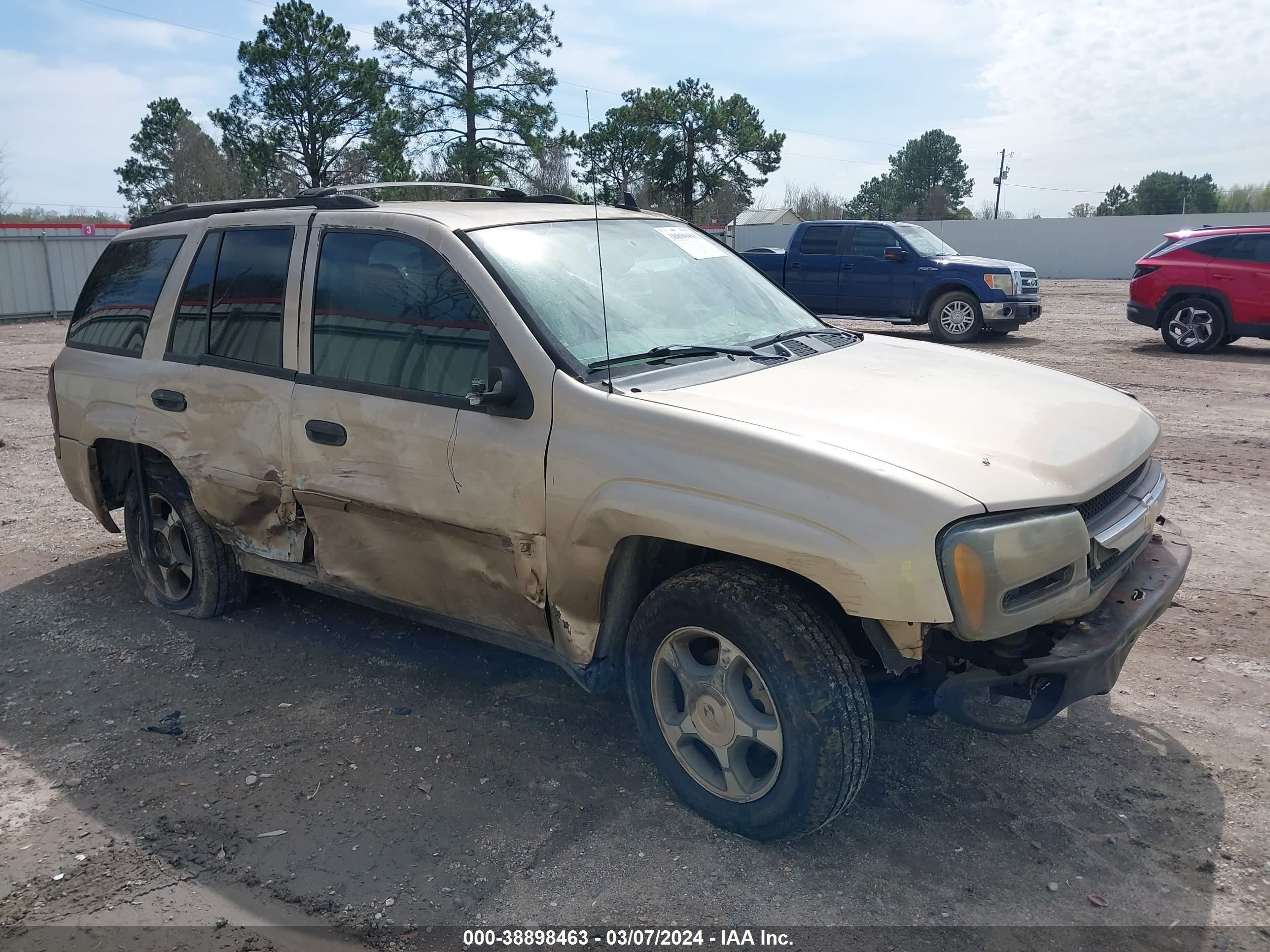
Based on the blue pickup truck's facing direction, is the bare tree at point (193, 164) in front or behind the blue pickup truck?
behind

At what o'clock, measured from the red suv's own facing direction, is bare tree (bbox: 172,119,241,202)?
The bare tree is roughly at 7 o'clock from the red suv.

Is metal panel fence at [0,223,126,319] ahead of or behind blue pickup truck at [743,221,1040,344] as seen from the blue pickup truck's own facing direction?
behind

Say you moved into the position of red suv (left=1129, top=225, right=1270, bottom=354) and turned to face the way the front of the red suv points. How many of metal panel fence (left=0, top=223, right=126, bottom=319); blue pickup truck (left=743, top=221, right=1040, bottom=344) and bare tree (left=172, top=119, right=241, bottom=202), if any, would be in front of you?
0

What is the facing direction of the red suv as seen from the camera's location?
facing to the right of the viewer

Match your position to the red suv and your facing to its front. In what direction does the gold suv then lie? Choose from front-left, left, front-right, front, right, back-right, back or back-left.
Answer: right

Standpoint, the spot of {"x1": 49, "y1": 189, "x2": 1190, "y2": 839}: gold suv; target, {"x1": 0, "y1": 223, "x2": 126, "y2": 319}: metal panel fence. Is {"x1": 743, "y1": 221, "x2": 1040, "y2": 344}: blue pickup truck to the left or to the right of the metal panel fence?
right

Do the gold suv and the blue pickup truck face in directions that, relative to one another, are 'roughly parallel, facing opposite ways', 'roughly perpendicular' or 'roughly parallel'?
roughly parallel

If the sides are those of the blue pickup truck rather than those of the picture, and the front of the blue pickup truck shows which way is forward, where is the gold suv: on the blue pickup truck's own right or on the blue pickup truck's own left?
on the blue pickup truck's own right

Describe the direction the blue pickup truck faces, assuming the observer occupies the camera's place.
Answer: facing the viewer and to the right of the viewer
